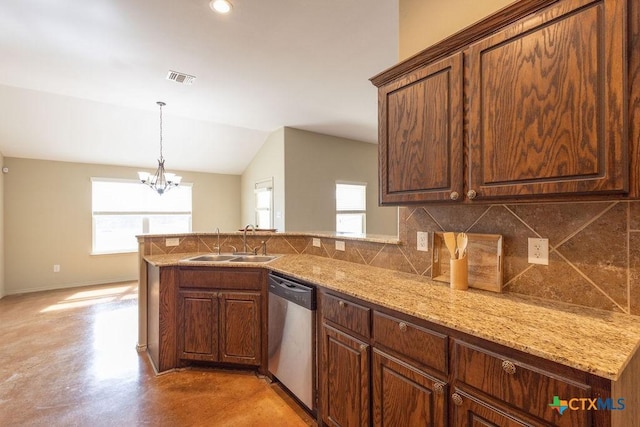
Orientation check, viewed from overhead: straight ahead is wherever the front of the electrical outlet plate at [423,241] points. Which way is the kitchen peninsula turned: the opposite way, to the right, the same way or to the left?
the same way

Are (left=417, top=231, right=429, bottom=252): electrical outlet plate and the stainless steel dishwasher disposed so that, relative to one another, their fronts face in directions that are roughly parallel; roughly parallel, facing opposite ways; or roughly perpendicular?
roughly parallel

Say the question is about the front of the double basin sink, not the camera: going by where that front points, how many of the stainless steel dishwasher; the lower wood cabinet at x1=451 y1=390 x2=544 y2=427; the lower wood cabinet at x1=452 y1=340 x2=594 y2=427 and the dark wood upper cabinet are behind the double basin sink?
0

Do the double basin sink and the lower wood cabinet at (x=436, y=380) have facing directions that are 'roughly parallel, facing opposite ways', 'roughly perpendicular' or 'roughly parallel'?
roughly perpendicular

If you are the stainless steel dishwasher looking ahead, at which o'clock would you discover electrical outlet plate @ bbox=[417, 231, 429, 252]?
The electrical outlet plate is roughly at 8 o'clock from the stainless steel dishwasher.

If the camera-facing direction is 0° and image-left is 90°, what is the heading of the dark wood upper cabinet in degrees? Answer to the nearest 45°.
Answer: approximately 45°

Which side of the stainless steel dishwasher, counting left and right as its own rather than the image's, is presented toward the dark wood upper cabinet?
left

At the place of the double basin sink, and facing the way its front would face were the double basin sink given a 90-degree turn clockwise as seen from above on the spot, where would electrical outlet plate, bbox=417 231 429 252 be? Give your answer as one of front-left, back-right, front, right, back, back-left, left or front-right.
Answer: back-left

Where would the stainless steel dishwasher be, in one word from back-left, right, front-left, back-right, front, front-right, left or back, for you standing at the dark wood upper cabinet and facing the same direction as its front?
front-right

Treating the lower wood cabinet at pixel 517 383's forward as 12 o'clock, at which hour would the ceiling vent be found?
The ceiling vent is roughly at 2 o'clock from the lower wood cabinet.

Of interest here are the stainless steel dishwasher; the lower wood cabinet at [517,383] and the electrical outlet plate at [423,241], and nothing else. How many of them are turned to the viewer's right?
0

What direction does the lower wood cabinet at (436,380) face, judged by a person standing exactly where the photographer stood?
facing the viewer and to the left of the viewer

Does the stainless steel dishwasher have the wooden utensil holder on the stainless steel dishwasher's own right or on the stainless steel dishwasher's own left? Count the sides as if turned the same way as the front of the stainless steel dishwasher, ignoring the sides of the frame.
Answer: on the stainless steel dishwasher's own left

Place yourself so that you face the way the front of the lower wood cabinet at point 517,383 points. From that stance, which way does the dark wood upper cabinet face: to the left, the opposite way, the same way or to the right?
the same way

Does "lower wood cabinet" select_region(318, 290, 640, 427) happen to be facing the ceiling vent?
no

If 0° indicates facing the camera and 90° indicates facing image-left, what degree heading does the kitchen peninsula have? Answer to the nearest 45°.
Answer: approximately 45°

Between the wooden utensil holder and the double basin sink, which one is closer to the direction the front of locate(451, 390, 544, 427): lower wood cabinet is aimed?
the double basin sink

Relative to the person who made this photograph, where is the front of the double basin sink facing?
facing the viewer
